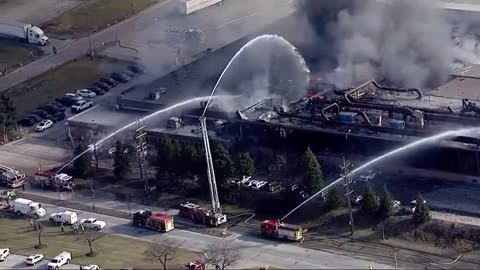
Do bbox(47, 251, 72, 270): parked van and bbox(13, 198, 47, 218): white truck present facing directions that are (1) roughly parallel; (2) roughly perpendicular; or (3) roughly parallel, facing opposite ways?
roughly perpendicular

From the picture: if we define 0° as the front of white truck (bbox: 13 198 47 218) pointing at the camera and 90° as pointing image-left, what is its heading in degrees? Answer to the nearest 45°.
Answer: approximately 315°

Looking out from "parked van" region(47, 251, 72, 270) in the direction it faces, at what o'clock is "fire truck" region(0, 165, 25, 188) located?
The fire truck is roughly at 4 o'clock from the parked van.
